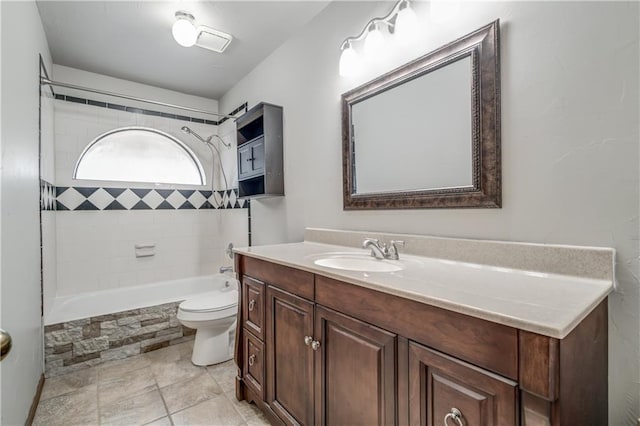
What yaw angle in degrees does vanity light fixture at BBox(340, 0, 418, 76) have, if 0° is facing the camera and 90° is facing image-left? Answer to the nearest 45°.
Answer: approximately 45°

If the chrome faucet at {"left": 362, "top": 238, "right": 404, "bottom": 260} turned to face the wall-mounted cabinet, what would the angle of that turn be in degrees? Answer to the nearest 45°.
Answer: approximately 90° to its right

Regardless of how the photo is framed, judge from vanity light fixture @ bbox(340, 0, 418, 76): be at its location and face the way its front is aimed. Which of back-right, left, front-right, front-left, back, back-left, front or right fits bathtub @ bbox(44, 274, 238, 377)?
front-right

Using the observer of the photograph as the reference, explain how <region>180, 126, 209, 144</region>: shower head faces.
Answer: facing to the left of the viewer

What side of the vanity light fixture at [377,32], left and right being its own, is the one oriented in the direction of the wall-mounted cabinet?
right

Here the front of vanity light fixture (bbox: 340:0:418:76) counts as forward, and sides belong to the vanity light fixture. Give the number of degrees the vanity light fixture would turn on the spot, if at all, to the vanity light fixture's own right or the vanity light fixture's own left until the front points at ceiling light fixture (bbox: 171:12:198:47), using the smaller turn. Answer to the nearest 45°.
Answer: approximately 45° to the vanity light fixture's own right

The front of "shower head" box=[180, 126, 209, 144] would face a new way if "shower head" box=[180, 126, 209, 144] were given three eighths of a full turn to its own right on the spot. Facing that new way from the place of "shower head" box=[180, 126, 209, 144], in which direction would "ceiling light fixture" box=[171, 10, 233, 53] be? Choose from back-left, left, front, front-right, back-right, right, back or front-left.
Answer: back-right
